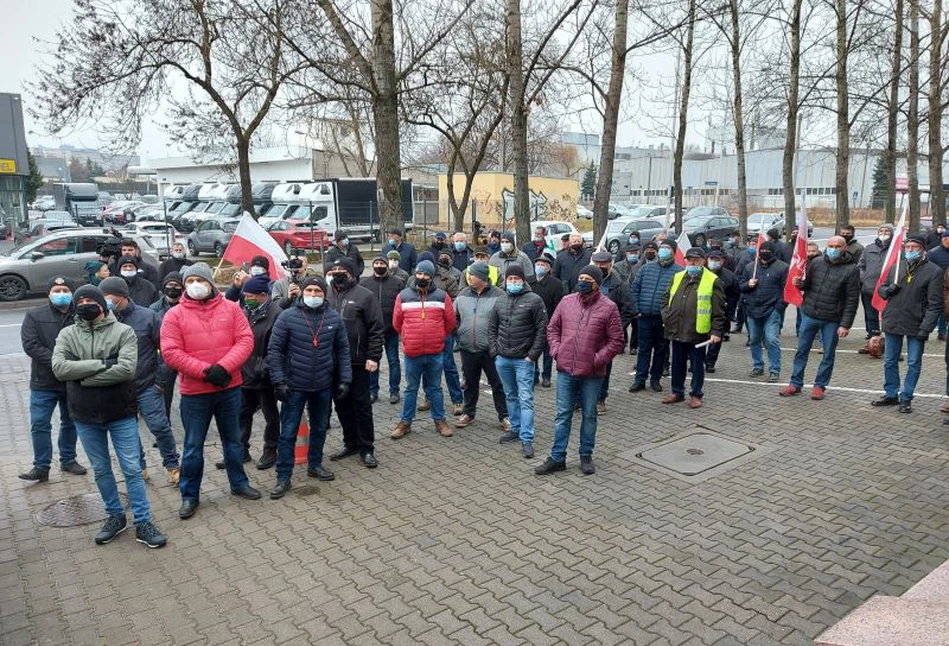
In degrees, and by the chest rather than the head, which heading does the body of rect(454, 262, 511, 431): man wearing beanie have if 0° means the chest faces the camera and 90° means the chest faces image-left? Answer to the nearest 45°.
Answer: approximately 0°

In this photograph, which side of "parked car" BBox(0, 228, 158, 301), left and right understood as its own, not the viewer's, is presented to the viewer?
left

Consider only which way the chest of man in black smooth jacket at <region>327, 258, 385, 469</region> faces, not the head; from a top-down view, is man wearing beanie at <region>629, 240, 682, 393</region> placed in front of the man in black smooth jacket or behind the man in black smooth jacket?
behind

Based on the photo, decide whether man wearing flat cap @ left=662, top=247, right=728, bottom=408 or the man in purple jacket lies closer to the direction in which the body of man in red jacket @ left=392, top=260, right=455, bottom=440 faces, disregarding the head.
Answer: the man in purple jacket

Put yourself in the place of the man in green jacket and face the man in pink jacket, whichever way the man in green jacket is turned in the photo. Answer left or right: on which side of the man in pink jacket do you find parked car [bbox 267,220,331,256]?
left

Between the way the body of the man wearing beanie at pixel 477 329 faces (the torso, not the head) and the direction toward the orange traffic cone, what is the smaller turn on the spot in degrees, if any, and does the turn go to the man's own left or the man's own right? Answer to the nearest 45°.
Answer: approximately 45° to the man's own right

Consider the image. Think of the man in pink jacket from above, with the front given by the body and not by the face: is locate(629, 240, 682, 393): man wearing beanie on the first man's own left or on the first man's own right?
on the first man's own left

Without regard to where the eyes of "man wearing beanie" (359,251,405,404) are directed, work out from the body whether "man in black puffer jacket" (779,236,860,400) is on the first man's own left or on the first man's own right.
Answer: on the first man's own left

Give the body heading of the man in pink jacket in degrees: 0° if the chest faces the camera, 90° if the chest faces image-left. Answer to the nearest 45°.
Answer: approximately 0°

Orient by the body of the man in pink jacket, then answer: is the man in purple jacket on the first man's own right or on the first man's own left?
on the first man's own left
